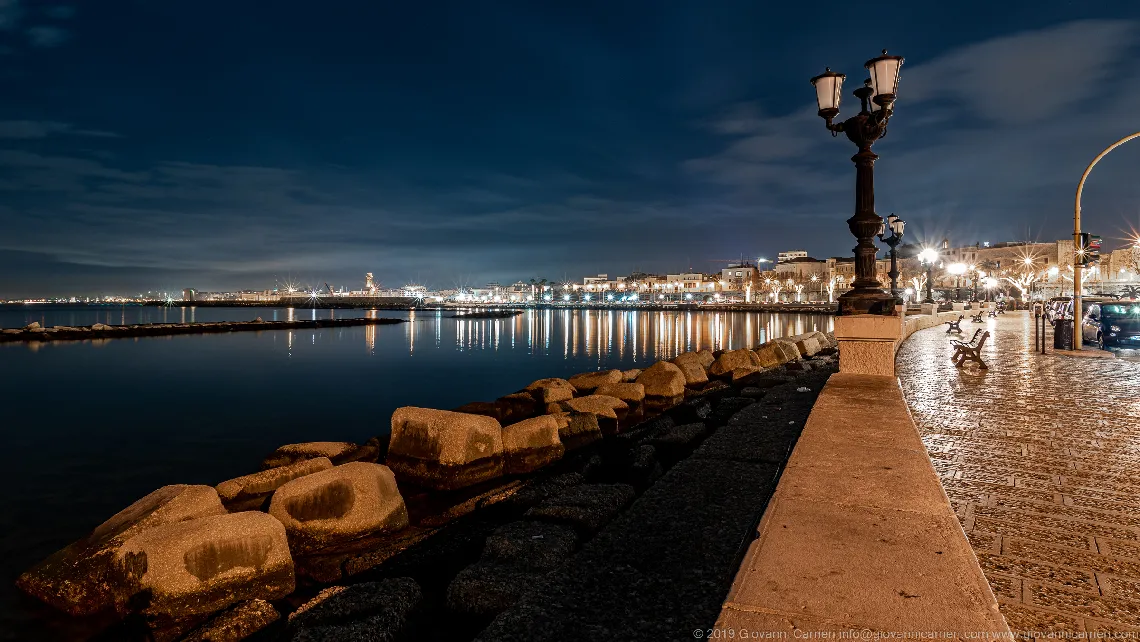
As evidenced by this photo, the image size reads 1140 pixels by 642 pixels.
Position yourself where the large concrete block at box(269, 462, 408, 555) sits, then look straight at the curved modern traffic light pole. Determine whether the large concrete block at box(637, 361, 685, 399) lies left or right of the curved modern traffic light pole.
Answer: left

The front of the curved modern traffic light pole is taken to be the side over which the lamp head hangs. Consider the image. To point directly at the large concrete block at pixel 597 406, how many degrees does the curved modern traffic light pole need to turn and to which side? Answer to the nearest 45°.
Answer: approximately 135° to its right

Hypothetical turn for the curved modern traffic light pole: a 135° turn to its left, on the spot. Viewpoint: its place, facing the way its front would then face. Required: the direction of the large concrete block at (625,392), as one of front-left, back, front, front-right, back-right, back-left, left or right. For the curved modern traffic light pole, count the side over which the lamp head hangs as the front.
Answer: left

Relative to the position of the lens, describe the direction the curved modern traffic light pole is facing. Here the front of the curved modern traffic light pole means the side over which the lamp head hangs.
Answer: facing to the right of the viewer

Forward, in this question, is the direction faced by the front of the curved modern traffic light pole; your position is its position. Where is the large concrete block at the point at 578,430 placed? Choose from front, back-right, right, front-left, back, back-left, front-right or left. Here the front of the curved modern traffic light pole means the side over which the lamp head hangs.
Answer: back-right
